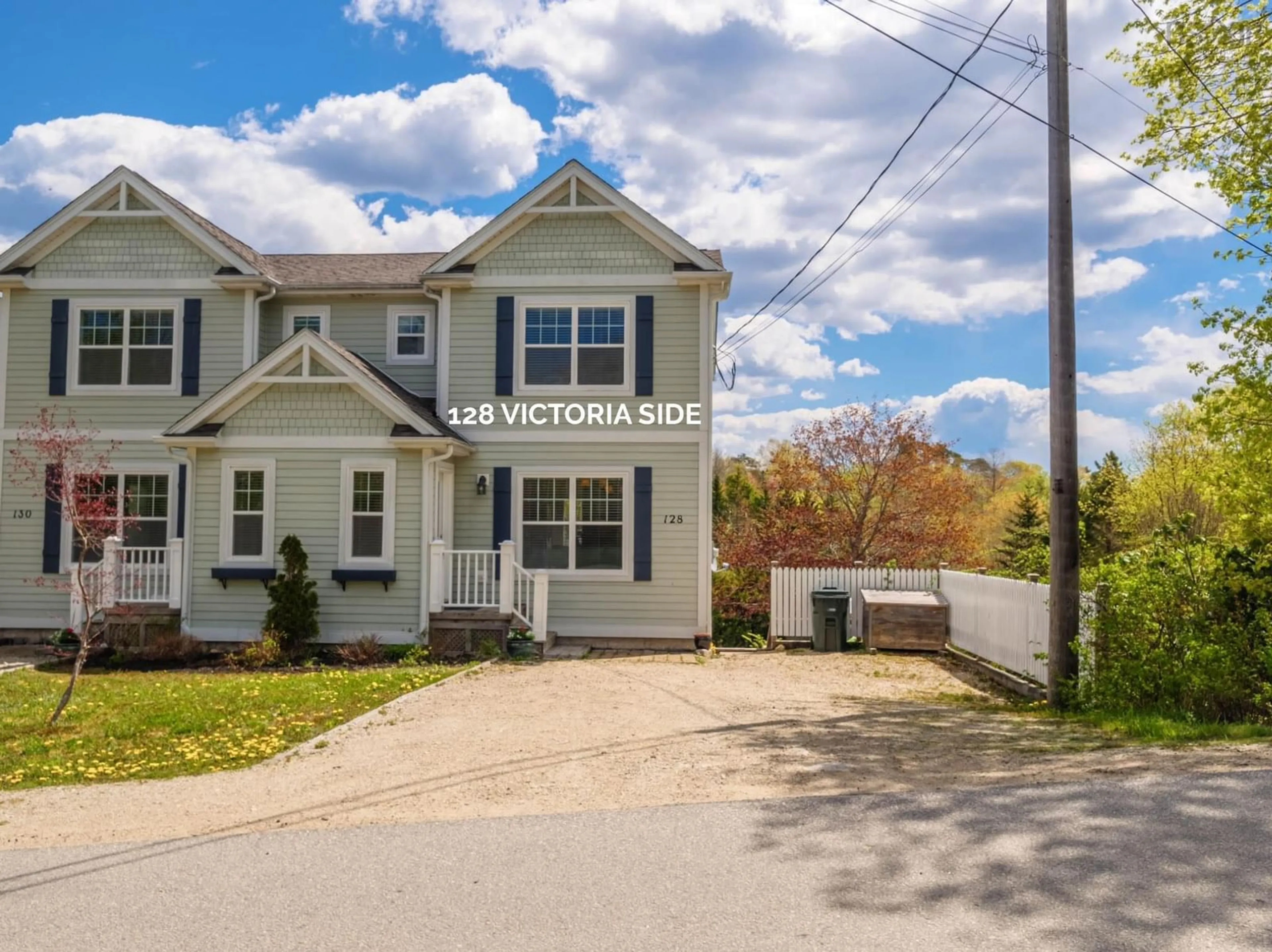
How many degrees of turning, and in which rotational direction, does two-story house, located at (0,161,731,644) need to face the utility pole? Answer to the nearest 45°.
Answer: approximately 45° to its left

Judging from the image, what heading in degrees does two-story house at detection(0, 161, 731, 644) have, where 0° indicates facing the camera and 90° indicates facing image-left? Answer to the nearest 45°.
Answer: approximately 0°

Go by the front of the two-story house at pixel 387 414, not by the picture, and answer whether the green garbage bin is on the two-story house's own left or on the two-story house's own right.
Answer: on the two-story house's own left

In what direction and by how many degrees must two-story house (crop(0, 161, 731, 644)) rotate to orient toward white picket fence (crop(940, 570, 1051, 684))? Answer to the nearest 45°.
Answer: approximately 45° to its left

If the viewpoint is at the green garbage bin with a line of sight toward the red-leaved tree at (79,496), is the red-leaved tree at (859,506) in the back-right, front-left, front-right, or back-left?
back-right

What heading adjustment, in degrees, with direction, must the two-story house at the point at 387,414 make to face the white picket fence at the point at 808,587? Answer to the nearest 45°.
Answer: approximately 90° to its left

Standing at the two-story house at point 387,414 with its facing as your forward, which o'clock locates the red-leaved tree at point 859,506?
The red-leaved tree is roughly at 8 o'clock from the two-story house.

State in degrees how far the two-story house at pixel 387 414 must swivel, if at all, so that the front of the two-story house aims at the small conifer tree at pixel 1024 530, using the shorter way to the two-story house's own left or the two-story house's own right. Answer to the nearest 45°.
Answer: approximately 135° to the two-story house's own left
